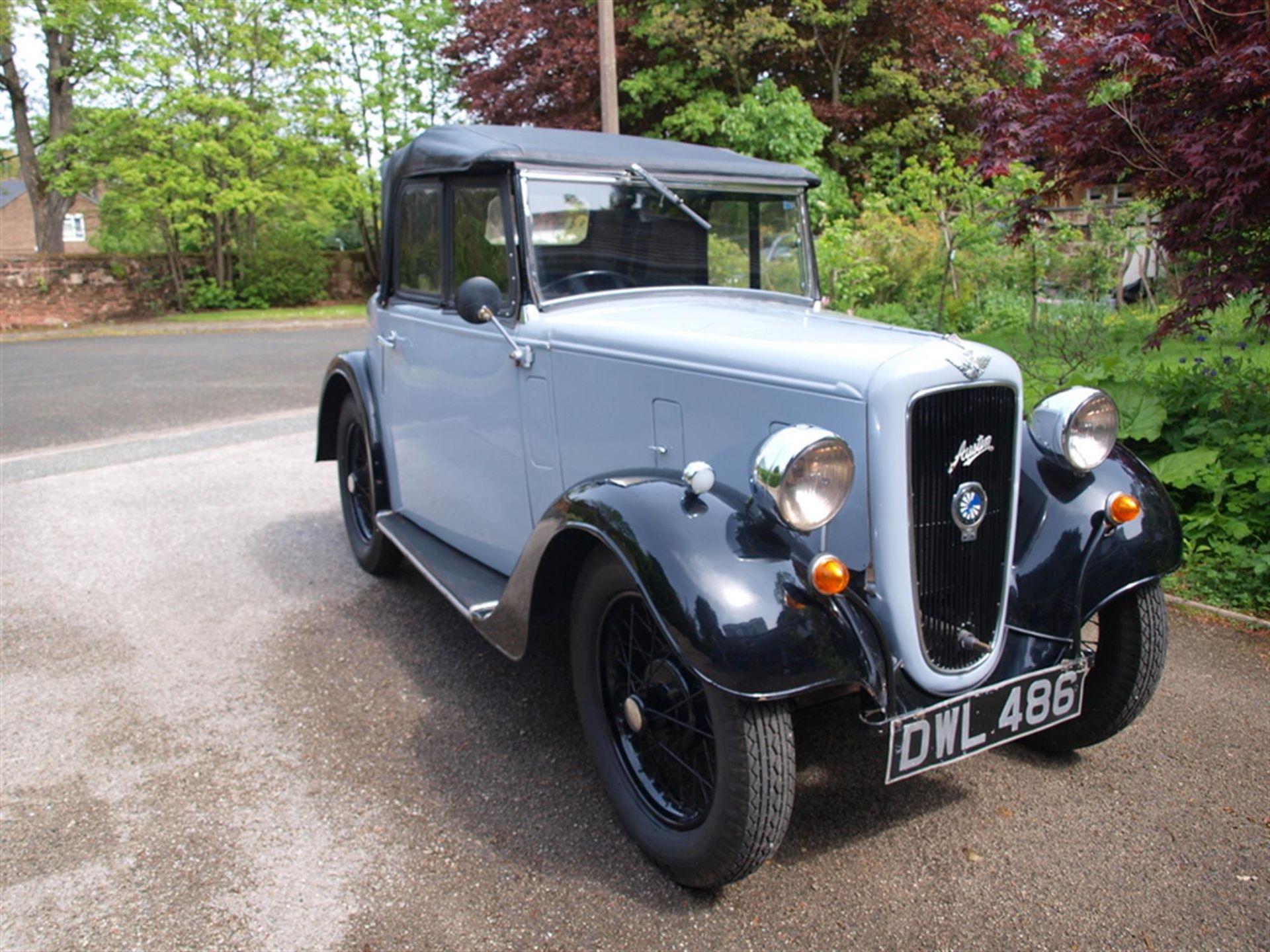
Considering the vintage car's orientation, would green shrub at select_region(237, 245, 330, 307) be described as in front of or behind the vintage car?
behind

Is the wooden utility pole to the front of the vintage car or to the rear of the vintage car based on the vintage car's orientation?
to the rear

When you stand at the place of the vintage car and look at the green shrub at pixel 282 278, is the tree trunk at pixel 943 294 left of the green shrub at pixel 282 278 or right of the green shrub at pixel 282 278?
right

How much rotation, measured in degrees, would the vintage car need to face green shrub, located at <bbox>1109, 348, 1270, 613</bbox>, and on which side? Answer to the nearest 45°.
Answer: approximately 90° to its left

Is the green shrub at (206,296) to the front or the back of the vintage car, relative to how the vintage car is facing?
to the back

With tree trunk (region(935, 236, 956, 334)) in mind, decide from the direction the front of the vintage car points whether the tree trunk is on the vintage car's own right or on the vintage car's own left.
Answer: on the vintage car's own left

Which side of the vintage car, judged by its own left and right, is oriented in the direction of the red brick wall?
back

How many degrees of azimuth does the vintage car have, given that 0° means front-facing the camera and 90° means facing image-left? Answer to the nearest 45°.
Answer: approximately 315°

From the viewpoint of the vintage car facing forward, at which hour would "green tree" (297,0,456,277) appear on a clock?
The green tree is roughly at 7 o'clock from the vintage car.
